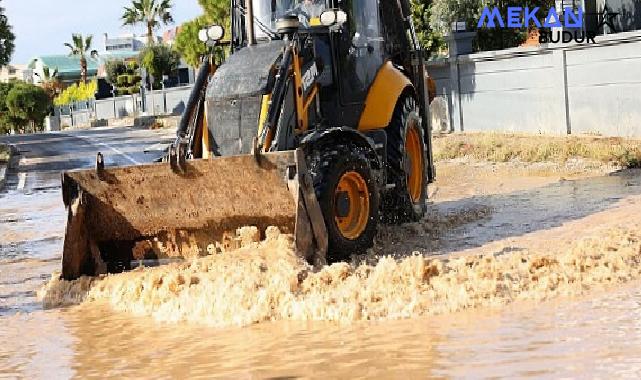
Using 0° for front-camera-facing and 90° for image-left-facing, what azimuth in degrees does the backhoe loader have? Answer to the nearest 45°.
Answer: approximately 45°

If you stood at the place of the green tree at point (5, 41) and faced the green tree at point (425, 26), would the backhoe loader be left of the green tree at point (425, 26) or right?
right

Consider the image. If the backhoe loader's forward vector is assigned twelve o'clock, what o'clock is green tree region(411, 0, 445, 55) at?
The green tree is roughly at 5 o'clock from the backhoe loader.

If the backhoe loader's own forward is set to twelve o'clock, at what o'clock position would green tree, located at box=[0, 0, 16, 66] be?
The green tree is roughly at 4 o'clock from the backhoe loader.
